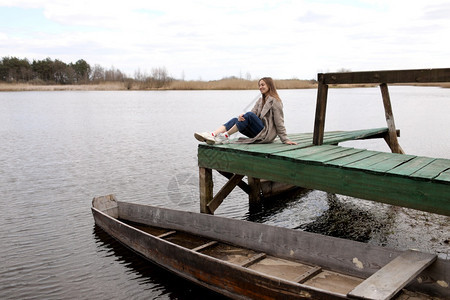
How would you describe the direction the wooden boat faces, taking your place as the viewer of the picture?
facing away from the viewer and to the left of the viewer

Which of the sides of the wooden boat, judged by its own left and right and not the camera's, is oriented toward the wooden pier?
right

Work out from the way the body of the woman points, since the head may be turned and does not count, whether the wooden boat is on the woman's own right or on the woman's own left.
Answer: on the woman's own left

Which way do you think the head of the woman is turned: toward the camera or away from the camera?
toward the camera

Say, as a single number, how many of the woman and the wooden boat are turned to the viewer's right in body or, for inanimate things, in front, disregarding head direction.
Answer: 0

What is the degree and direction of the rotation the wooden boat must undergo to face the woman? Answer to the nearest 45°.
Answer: approximately 45° to its right

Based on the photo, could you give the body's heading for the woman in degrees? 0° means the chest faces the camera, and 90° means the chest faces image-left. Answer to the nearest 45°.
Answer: approximately 90°
